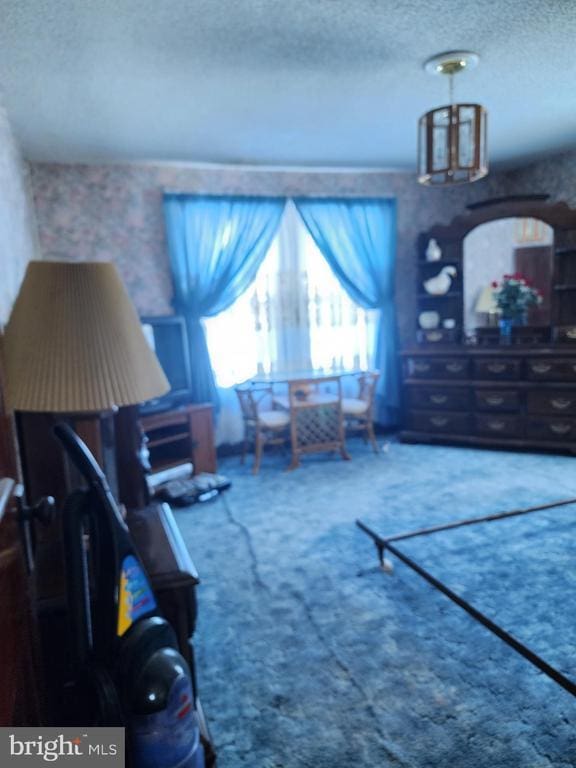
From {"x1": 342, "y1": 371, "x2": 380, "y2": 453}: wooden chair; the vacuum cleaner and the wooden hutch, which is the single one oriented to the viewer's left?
the wooden chair

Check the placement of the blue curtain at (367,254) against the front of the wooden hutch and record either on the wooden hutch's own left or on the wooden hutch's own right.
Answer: on the wooden hutch's own right

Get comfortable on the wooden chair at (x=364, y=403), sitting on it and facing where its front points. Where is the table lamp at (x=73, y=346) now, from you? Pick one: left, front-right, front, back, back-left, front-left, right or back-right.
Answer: left

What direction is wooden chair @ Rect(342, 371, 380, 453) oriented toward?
to the viewer's left

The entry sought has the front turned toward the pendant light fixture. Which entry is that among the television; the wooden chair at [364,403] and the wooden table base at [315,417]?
the television

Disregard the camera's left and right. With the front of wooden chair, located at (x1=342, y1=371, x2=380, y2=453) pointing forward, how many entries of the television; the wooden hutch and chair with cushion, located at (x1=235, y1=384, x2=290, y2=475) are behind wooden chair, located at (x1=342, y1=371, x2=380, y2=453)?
1

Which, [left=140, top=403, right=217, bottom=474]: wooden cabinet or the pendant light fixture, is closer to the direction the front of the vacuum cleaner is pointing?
the pendant light fixture

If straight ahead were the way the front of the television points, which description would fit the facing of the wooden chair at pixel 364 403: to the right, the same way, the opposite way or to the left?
the opposite way

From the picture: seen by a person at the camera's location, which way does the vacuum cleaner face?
facing the viewer and to the right of the viewer

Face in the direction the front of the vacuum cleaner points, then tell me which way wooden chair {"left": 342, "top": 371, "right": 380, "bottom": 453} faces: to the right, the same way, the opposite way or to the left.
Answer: the opposite way
